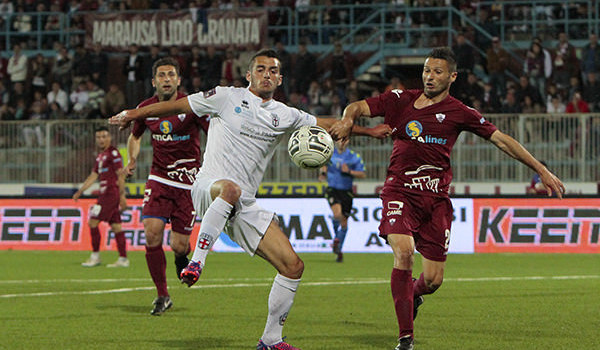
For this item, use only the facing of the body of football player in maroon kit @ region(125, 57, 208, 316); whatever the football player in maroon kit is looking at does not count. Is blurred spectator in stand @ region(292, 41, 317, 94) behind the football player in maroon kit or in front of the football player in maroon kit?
behind

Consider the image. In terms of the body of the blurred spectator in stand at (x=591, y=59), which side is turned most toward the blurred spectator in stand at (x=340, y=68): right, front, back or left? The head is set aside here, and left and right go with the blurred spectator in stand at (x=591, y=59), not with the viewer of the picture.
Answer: right

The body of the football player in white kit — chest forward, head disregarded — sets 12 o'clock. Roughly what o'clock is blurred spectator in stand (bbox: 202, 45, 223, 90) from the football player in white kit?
The blurred spectator in stand is roughly at 6 o'clock from the football player in white kit.

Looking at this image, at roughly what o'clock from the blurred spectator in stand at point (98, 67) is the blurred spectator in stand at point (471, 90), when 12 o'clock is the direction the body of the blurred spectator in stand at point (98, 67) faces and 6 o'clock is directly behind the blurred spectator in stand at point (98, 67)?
the blurred spectator in stand at point (471, 90) is roughly at 10 o'clock from the blurred spectator in stand at point (98, 67).

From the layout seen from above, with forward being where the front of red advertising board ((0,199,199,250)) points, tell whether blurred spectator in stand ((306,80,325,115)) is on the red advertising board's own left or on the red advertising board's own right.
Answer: on the red advertising board's own left

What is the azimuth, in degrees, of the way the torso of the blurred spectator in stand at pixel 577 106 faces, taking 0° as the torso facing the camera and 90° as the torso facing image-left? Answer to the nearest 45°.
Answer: approximately 0°

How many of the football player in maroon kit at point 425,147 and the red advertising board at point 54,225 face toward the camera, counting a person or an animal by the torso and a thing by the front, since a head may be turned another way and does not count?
2

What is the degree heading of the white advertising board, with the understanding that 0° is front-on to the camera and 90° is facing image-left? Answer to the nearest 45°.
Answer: approximately 0°

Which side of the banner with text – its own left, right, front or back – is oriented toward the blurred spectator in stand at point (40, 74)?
right
